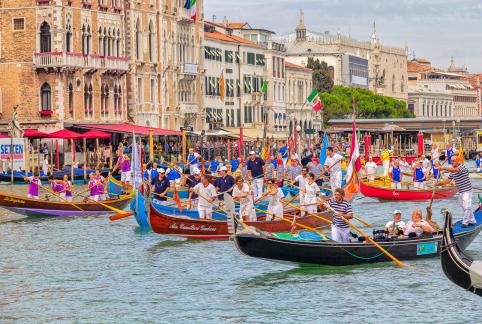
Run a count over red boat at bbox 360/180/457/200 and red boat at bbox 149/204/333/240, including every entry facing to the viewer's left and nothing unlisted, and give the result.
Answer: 2

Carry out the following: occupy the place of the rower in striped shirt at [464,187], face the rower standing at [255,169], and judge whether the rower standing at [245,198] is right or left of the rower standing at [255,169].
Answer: left

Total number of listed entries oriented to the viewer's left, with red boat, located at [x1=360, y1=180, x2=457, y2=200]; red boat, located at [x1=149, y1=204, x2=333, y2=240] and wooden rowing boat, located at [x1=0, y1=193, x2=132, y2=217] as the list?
3

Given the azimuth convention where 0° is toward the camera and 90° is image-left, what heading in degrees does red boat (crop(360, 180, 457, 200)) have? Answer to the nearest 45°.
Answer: approximately 90°

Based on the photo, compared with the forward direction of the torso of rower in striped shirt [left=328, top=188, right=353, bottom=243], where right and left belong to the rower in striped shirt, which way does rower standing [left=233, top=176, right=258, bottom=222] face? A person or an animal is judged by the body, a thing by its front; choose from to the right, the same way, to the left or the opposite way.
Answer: the same way

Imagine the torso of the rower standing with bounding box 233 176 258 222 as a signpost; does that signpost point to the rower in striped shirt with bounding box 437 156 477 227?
no

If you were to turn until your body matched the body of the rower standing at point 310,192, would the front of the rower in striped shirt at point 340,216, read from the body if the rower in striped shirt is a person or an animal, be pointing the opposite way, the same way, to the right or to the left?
the same way

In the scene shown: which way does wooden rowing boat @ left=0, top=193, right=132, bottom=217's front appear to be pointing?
to the viewer's left

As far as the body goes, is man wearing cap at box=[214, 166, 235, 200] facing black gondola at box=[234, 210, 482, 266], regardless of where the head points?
no

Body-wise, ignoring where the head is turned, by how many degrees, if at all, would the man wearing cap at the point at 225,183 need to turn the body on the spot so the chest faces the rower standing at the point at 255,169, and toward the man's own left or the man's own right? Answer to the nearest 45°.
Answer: approximately 135° to the man's own right

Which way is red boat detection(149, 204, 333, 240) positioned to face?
to the viewer's left

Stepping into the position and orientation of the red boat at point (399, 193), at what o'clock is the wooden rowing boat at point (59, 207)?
The wooden rowing boat is roughly at 11 o'clock from the red boat.

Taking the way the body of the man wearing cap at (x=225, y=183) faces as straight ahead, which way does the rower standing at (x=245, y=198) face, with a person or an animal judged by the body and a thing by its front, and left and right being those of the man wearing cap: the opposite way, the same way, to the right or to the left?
the same way

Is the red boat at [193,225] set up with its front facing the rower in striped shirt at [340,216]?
no

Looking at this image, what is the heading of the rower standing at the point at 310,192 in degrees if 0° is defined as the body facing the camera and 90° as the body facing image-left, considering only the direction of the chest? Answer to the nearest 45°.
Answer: approximately 45°
